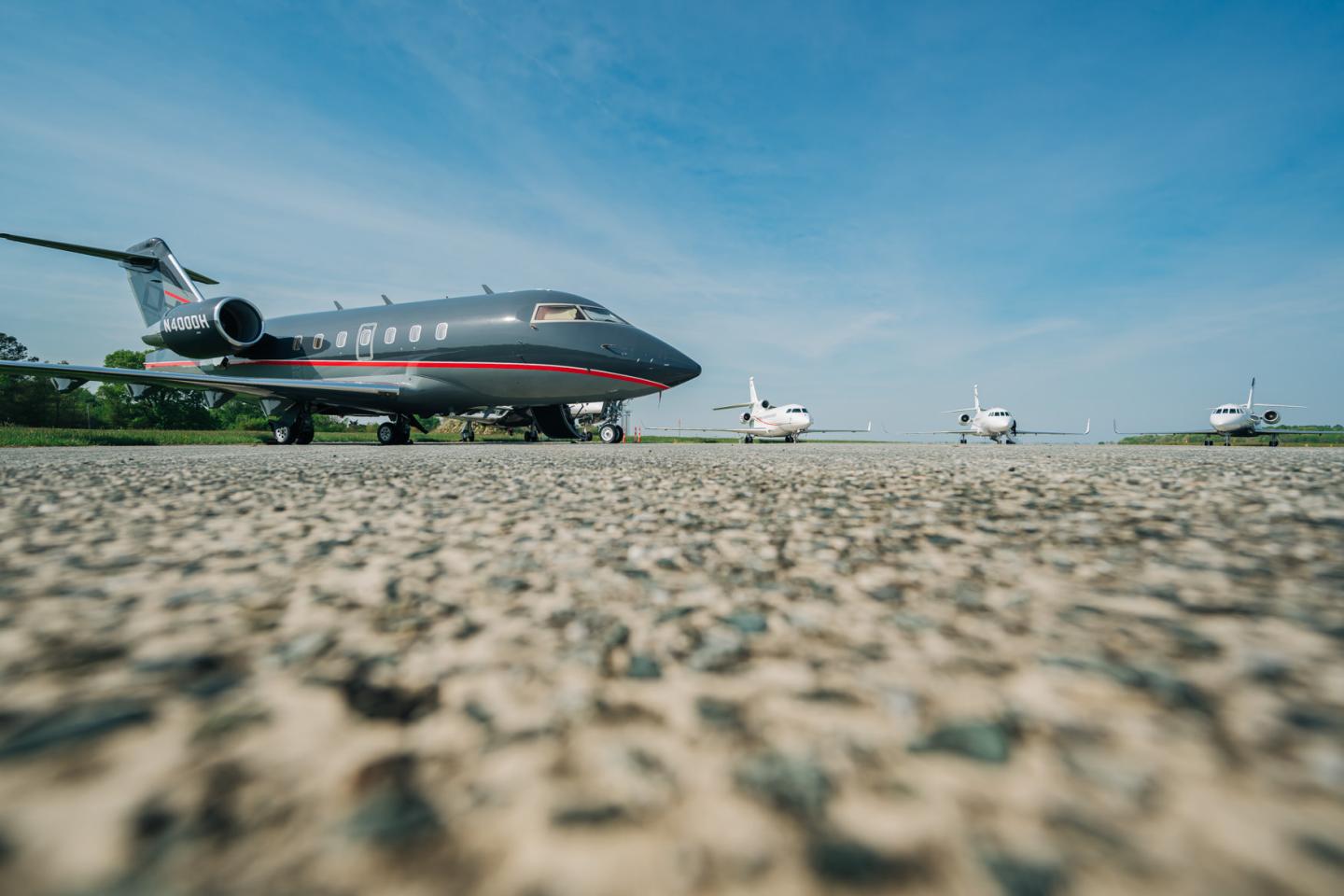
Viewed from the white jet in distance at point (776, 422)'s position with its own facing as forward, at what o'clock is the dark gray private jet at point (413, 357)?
The dark gray private jet is roughly at 2 o'clock from the white jet in distance.

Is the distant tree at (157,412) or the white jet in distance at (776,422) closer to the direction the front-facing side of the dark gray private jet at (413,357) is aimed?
the white jet in distance

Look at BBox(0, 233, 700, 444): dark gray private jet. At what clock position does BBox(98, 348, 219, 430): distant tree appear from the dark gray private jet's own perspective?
The distant tree is roughly at 7 o'clock from the dark gray private jet.

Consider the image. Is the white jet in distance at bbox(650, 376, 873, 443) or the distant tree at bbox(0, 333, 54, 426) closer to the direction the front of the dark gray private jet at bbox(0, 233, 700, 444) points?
the white jet in distance

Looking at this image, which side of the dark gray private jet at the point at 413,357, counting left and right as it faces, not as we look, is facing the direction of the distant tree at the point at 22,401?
back

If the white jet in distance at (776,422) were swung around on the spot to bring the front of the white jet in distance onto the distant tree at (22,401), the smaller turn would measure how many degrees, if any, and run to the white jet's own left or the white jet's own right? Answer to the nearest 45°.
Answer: approximately 135° to the white jet's own right

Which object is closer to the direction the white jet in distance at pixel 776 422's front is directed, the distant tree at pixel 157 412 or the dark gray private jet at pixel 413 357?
the dark gray private jet

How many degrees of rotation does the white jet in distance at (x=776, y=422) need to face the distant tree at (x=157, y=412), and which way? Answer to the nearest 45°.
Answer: approximately 135° to its right
